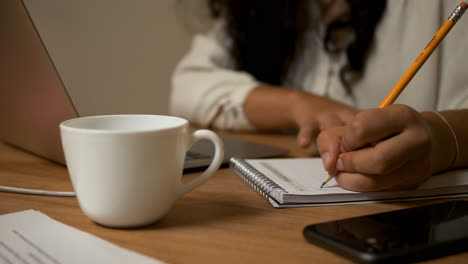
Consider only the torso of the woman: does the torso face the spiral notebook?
yes

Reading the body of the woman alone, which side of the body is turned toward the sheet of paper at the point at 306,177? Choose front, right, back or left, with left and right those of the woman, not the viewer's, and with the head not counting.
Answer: front

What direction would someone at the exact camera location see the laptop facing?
facing away from the viewer and to the right of the viewer

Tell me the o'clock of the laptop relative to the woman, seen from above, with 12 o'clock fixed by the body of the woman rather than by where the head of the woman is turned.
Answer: The laptop is roughly at 1 o'clock from the woman.

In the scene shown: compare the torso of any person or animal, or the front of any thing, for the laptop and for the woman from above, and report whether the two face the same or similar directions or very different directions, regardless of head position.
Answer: very different directions

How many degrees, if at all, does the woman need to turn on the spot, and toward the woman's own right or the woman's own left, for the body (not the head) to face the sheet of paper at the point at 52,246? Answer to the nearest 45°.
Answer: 0° — they already face it

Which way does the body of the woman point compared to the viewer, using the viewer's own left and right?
facing the viewer

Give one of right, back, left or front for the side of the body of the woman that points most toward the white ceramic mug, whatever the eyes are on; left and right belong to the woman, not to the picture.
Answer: front

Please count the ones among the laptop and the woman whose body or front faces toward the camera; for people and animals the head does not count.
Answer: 1
